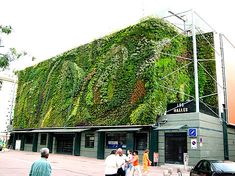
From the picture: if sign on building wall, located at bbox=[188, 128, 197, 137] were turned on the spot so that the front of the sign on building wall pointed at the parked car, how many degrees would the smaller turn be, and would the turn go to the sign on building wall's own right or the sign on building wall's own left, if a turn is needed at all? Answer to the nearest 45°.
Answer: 0° — it already faces it

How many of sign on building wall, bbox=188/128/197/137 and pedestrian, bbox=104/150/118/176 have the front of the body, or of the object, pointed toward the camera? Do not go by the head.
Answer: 1

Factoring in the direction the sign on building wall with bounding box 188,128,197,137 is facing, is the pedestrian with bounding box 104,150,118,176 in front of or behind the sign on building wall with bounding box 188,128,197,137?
in front

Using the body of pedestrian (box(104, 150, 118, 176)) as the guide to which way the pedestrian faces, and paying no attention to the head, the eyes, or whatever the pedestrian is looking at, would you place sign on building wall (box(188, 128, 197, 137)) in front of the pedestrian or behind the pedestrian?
in front

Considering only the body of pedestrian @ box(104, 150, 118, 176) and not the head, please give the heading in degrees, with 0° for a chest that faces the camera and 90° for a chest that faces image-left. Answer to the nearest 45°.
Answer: approximately 225°

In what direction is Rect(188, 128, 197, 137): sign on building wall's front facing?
toward the camera
